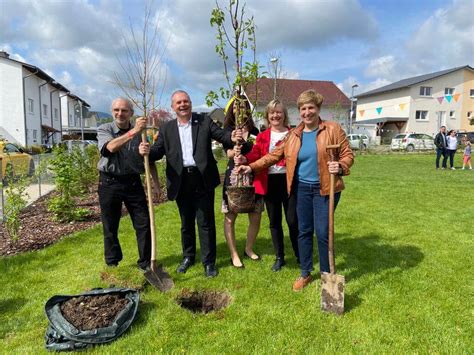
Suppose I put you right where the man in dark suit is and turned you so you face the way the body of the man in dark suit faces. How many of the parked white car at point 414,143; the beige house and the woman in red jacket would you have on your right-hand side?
0

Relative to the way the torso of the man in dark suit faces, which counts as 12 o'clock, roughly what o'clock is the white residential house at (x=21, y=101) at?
The white residential house is roughly at 5 o'clock from the man in dark suit.

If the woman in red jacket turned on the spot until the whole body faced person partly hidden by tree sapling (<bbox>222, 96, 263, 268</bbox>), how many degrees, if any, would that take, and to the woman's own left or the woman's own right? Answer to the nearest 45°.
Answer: approximately 90° to the woman's own right

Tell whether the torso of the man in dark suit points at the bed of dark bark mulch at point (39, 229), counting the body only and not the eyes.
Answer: no

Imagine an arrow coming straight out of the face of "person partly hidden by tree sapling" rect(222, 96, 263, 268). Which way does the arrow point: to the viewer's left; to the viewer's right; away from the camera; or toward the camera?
toward the camera

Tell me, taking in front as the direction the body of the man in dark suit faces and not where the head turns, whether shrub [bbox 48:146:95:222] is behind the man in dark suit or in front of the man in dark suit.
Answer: behind

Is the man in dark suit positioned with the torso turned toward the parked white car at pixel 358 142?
no

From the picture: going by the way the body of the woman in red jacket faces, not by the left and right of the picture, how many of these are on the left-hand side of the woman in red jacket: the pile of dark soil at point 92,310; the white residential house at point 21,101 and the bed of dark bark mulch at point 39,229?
0

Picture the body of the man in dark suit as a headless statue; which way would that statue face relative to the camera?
toward the camera

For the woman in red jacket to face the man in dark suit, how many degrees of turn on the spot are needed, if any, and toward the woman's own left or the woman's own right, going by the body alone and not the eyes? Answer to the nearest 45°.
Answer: approximately 90° to the woman's own right

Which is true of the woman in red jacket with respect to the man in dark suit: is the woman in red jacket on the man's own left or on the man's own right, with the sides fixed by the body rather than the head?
on the man's own left

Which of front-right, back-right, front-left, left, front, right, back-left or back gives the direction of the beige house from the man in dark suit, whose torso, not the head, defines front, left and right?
back-left

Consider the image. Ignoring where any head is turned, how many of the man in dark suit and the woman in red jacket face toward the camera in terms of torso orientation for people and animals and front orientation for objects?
2

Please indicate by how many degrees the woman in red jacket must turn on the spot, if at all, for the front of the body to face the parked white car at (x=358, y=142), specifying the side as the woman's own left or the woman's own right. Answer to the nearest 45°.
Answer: approximately 180°

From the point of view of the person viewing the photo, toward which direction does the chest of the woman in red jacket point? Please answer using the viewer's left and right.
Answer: facing the viewer

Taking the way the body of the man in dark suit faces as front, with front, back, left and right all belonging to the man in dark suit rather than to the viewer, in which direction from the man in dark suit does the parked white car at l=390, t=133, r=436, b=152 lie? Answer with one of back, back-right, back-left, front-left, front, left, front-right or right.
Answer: back-left

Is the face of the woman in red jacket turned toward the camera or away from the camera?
toward the camera

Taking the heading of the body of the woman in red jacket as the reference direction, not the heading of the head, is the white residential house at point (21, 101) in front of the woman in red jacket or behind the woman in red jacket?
behind

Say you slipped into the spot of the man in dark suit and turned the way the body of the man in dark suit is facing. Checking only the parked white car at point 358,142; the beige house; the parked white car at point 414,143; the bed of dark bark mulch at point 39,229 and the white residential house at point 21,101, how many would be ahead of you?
0
